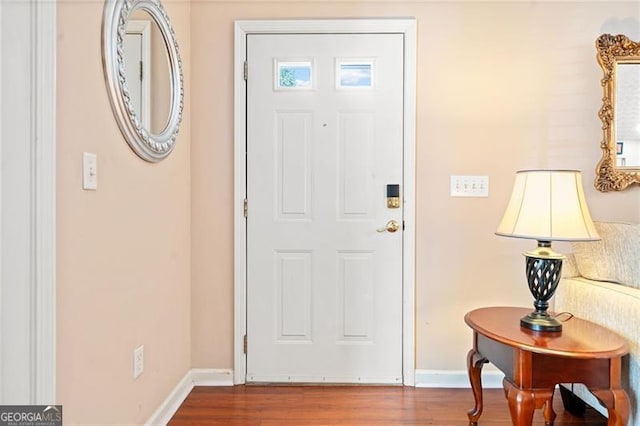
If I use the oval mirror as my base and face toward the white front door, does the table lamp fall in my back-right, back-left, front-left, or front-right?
front-right

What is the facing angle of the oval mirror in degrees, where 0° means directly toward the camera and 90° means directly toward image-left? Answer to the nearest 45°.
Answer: approximately 315°

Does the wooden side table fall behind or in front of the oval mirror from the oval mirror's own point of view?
in front

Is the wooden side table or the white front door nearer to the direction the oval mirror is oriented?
the wooden side table

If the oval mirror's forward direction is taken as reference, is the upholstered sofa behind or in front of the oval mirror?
in front

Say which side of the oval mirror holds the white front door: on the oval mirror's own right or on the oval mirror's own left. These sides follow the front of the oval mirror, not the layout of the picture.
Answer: on the oval mirror's own left

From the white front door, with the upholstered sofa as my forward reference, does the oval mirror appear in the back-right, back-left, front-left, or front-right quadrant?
back-right

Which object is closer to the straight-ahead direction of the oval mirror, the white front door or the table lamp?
the table lamp

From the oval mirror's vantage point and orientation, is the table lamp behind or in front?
in front
